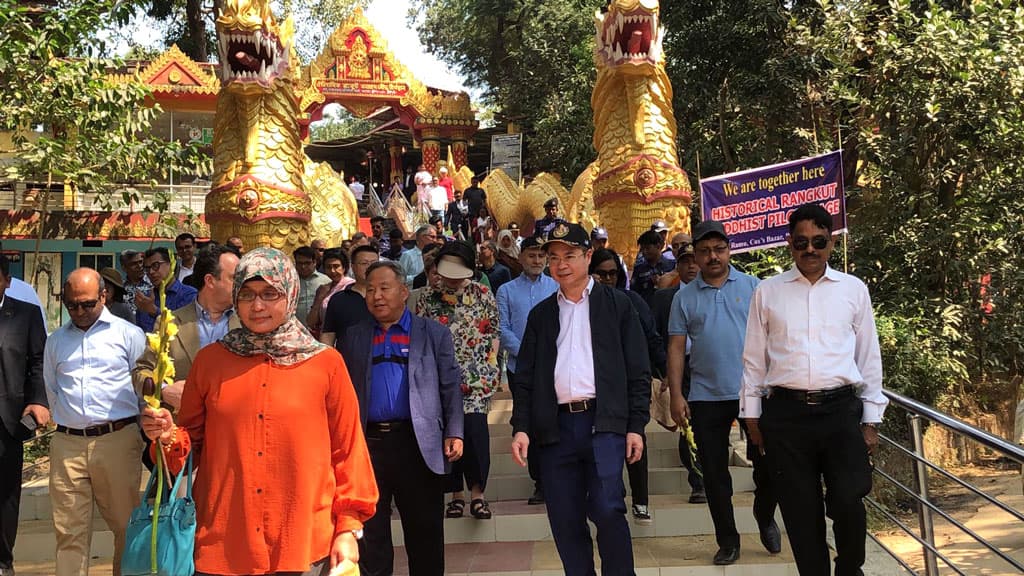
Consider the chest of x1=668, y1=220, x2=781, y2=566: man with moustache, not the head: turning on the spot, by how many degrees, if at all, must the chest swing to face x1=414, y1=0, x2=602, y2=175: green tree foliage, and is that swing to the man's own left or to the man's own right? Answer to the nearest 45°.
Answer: approximately 180°

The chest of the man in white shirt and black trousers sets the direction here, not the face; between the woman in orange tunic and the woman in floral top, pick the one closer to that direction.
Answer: the woman in orange tunic

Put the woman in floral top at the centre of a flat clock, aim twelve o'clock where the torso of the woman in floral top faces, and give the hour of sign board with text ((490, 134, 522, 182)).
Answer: The sign board with text is roughly at 6 o'clock from the woman in floral top.

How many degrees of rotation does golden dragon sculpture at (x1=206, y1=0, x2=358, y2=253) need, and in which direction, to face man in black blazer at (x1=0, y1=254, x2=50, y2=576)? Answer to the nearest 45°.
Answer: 0° — it already faces them
